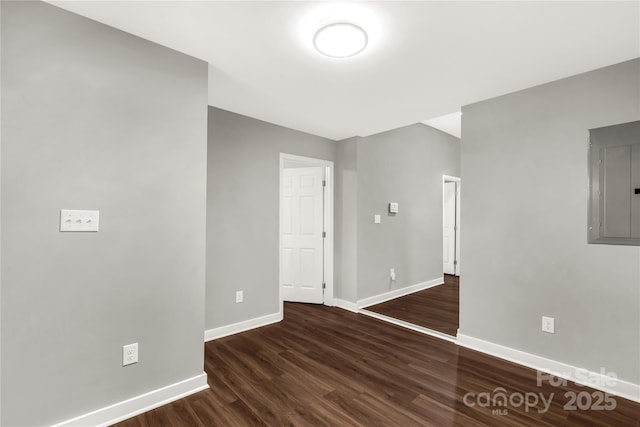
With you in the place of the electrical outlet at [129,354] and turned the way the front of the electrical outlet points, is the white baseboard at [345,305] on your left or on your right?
on your left

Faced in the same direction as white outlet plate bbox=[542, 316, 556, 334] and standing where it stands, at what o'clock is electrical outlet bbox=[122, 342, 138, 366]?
The electrical outlet is roughly at 12 o'clock from the white outlet plate.

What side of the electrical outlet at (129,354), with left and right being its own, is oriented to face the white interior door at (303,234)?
left

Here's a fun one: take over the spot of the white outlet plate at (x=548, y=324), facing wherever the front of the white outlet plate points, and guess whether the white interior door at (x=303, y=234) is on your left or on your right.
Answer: on your right

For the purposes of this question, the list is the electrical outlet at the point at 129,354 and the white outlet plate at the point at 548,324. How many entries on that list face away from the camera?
0

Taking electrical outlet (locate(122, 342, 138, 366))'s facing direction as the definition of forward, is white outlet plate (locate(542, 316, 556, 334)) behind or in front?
in front

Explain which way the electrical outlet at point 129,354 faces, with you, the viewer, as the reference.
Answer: facing the viewer and to the right of the viewer

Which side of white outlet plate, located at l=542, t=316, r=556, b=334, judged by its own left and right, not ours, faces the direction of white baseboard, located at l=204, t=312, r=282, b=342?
front

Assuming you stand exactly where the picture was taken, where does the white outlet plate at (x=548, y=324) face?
facing the viewer and to the left of the viewer

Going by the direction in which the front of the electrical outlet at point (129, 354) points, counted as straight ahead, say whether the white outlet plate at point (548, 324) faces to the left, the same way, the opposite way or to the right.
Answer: the opposite way

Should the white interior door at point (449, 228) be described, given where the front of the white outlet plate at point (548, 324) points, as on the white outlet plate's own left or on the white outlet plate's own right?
on the white outlet plate's own right
